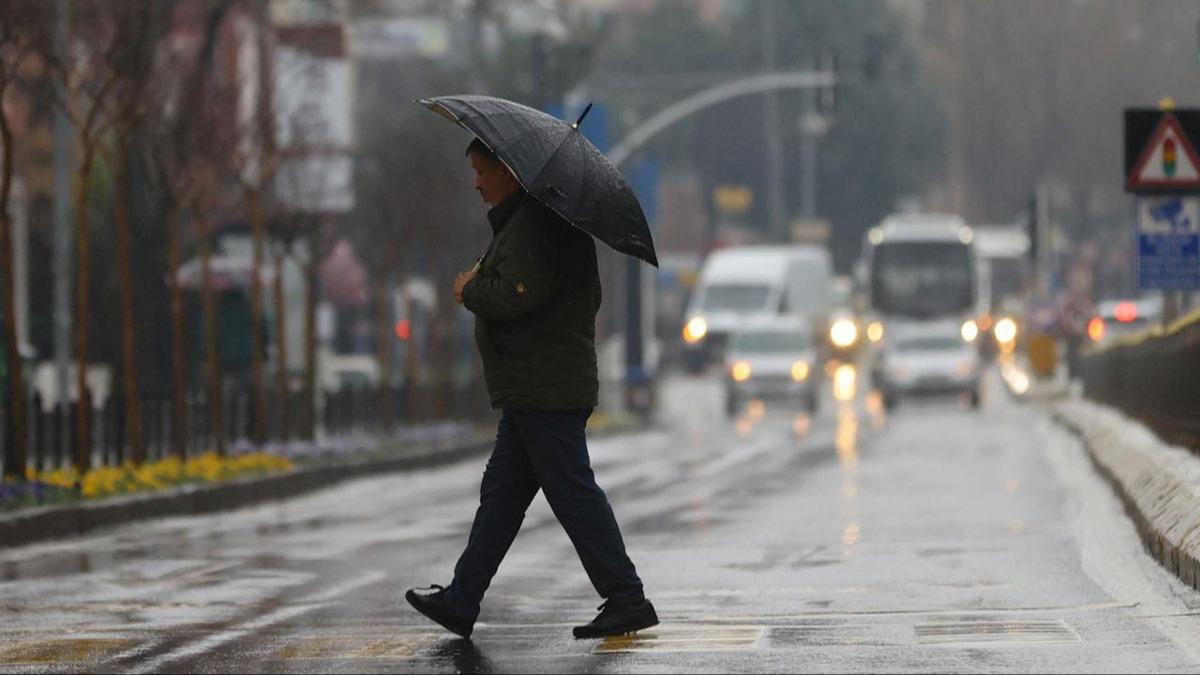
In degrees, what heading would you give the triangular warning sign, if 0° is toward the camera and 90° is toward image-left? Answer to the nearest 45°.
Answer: approximately 0°

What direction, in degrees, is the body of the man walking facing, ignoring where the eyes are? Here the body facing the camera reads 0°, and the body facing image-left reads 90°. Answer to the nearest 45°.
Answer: approximately 90°

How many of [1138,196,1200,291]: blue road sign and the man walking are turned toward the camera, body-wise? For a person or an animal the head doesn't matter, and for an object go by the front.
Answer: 1

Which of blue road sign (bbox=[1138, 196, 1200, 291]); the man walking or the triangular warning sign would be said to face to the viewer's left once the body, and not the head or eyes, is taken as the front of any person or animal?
the man walking

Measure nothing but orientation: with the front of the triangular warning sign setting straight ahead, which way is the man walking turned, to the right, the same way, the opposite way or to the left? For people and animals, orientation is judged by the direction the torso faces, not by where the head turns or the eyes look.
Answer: to the right

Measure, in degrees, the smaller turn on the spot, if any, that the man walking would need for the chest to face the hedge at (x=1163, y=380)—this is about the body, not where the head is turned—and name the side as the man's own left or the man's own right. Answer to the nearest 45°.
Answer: approximately 135° to the man's own right

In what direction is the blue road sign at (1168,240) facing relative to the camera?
toward the camera

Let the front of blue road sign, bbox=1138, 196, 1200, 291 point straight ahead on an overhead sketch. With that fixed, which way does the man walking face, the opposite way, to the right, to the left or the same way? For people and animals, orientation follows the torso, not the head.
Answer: to the right

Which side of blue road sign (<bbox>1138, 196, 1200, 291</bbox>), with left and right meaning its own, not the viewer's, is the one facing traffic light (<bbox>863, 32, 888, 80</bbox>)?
back

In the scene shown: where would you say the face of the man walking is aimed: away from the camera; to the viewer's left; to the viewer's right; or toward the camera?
to the viewer's left

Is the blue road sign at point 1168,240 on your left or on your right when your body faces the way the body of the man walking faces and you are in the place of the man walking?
on your right

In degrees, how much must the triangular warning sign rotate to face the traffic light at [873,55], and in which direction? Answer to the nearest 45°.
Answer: approximately 180°
